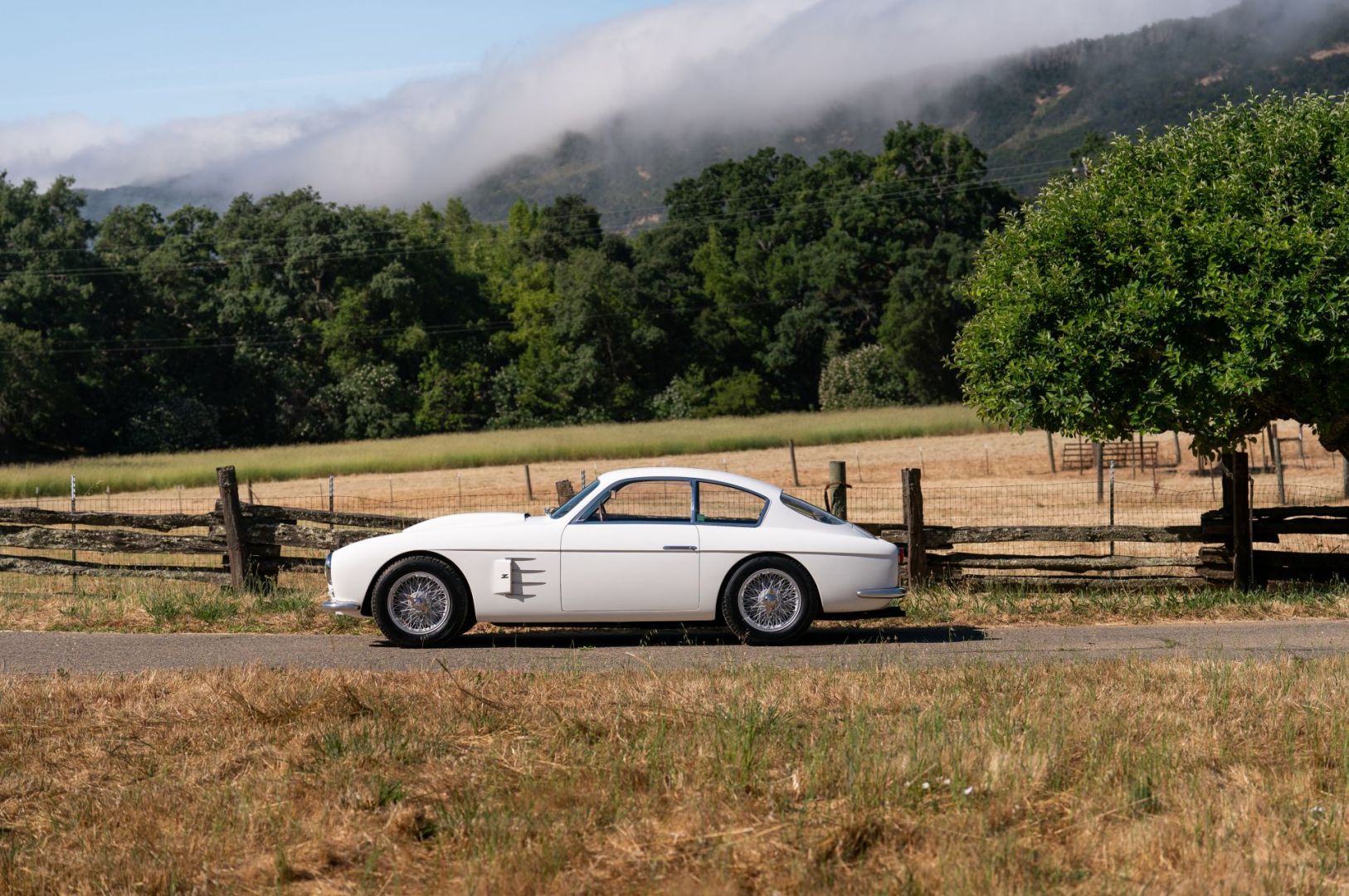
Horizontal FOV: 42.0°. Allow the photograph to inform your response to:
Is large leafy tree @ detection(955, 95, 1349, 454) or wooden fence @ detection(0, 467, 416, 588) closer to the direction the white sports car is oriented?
the wooden fence

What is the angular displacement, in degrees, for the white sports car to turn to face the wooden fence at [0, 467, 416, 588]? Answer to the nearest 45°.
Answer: approximately 45° to its right

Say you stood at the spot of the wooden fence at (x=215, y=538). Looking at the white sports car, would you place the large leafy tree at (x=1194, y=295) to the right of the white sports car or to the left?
left

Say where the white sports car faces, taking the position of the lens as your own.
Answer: facing to the left of the viewer

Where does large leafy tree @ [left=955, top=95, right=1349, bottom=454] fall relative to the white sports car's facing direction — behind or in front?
behind

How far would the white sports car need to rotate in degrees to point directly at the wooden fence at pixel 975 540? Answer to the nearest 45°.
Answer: approximately 135° to its right

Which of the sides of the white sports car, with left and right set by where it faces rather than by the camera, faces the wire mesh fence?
right
